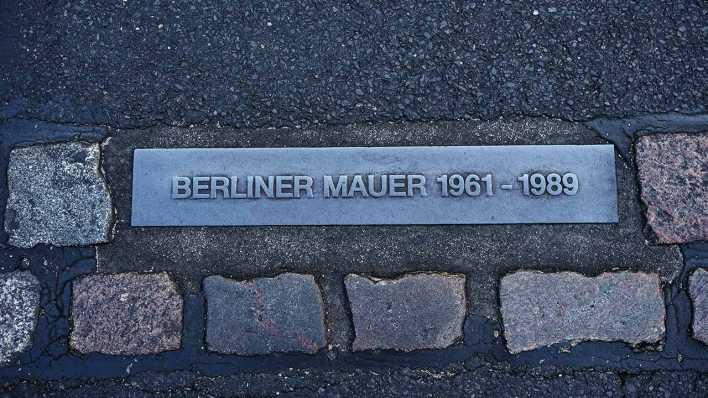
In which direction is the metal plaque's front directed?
toward the camera

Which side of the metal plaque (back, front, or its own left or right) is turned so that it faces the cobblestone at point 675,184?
left

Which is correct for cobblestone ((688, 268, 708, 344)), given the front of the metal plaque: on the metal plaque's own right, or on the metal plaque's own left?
on the metal plaque's own left

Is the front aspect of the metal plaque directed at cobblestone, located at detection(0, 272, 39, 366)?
no
